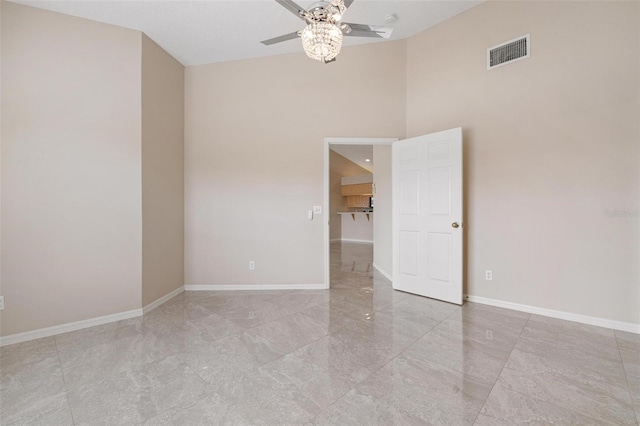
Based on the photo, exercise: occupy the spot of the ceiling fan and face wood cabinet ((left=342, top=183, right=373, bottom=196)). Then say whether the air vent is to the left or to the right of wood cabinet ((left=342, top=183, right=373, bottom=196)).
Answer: right

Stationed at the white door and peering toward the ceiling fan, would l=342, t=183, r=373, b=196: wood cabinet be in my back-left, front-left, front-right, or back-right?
back-right

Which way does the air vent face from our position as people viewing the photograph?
facing the viewer and to the left of the viewer

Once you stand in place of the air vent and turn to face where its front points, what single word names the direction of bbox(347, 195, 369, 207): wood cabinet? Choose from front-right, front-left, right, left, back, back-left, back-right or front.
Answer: right

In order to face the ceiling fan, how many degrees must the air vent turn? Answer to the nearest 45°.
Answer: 0° — it already faces it

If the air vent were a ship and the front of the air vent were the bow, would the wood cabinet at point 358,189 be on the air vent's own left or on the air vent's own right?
on the air vent's own right

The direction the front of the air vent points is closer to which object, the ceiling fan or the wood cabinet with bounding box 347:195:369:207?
the ceiling fan
